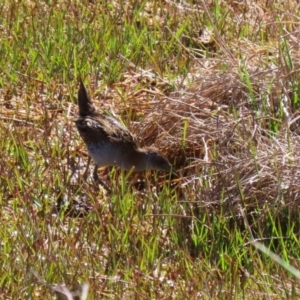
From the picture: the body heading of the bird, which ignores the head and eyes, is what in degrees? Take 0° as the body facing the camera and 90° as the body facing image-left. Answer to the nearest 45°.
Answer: approximately 270°
